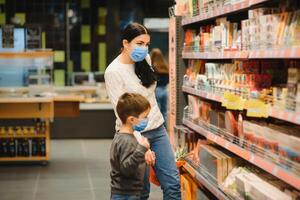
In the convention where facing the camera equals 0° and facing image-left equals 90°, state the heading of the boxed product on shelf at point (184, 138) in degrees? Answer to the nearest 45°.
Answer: approximately 45°

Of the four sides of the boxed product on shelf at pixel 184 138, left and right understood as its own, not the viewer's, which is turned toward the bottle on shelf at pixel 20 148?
right

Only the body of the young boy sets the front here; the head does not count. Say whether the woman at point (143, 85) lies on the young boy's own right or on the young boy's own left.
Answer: on the young boy's own left

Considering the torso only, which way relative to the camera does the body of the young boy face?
to the viewer's right

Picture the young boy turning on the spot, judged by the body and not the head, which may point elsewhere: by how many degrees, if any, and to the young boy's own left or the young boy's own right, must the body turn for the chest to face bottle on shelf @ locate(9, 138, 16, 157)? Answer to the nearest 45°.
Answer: approximately 90° to the young boy's own left
